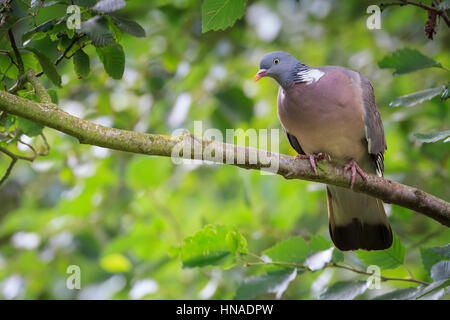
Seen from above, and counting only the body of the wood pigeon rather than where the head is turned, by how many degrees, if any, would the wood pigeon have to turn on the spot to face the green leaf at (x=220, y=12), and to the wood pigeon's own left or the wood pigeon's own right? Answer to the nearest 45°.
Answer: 0° — it already faces it

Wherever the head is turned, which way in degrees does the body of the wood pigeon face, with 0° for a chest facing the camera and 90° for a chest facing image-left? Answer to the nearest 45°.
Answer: approximately 45°

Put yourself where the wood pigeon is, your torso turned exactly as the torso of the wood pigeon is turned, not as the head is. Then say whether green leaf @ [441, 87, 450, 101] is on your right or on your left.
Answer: on your left
